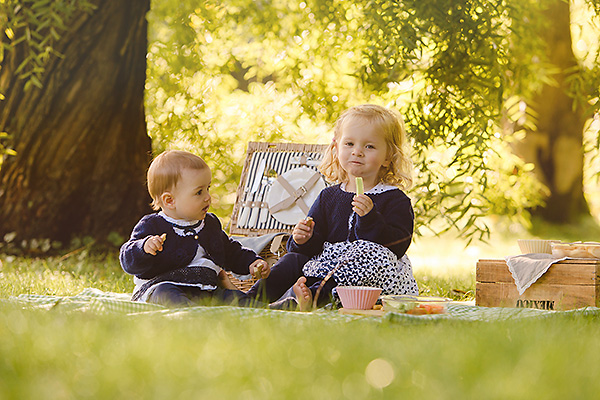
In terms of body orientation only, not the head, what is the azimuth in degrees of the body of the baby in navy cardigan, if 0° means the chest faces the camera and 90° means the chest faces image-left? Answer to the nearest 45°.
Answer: approximately 315°

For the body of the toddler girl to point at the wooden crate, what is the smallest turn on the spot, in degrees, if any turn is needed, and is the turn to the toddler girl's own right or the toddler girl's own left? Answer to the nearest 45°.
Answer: approximately 135° to the toddler girl's own left

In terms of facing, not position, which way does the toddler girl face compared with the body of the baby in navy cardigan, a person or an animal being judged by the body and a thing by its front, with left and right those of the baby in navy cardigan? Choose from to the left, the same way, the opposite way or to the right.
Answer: to the right

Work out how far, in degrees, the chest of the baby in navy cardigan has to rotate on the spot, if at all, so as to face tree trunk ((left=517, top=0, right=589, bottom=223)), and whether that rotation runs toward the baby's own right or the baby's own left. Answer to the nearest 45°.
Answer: approximately 90° to the baby's own left

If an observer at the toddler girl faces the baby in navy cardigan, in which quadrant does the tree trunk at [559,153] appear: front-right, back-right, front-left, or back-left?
back-right

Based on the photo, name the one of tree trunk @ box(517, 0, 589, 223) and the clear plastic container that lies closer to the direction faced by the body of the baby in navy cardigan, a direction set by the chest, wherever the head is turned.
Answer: the clear plastic container

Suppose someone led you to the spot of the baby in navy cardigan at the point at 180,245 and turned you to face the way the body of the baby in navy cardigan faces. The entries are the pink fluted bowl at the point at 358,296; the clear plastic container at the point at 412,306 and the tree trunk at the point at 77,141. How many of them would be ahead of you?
2

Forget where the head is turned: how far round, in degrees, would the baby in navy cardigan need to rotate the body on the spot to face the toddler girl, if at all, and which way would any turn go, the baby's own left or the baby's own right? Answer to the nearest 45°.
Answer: approximately 45° to the baby's own left

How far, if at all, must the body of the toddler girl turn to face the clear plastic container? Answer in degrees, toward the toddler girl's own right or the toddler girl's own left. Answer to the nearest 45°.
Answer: approximately 45° to the toddler girl's own left

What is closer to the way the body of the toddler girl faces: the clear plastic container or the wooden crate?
the clear plastic container

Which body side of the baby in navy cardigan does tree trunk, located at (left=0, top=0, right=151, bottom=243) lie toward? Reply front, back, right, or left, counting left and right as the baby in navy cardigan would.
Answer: back

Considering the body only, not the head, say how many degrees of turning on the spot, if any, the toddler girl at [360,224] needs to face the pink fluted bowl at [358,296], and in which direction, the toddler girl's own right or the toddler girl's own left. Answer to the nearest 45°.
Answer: approximately 45° to the toddler girl's own left
